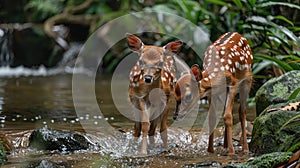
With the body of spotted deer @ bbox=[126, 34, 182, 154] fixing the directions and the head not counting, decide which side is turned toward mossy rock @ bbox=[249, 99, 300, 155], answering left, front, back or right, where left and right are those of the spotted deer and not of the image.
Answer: left

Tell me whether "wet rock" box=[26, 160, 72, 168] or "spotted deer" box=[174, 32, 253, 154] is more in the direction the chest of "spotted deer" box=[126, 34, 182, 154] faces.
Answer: the wet rock

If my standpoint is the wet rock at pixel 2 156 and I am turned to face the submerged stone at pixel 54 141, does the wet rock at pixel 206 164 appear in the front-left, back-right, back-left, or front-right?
front-right

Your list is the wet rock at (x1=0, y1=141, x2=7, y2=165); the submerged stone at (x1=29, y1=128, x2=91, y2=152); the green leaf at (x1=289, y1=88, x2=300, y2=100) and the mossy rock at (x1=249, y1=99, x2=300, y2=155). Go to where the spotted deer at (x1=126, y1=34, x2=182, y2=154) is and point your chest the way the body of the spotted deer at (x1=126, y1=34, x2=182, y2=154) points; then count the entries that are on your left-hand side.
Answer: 2

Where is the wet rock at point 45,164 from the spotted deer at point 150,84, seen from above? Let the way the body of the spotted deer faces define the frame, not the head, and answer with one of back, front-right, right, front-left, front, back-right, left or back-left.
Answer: front-right

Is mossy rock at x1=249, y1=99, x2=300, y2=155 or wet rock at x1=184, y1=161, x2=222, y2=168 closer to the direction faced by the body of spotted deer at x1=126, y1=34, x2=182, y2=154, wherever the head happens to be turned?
the wet rock

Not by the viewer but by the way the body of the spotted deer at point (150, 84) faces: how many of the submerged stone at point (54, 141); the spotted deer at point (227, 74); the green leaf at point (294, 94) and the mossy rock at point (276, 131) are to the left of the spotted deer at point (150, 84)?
3

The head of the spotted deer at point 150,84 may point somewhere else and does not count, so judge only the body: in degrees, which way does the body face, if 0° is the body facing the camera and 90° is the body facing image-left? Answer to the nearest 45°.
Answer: approximately 0°

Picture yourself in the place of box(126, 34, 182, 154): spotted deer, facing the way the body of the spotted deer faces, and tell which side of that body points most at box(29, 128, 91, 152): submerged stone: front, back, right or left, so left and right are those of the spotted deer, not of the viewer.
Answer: right

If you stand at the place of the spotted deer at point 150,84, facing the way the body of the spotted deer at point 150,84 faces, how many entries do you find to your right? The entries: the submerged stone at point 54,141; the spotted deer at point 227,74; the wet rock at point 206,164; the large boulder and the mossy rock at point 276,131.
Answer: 1

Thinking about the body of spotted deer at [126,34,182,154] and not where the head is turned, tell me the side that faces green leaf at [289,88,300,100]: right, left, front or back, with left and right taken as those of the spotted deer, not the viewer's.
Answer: left

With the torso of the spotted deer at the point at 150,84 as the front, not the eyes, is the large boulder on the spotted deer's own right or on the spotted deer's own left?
on the spotted deer's own left

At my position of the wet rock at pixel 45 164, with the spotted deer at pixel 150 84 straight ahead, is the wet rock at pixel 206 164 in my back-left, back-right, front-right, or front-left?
front-right

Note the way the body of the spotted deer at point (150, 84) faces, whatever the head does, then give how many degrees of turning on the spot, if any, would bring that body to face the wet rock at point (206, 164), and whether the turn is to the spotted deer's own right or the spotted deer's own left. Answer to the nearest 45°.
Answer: approximately 45° to the spotted deer's own left

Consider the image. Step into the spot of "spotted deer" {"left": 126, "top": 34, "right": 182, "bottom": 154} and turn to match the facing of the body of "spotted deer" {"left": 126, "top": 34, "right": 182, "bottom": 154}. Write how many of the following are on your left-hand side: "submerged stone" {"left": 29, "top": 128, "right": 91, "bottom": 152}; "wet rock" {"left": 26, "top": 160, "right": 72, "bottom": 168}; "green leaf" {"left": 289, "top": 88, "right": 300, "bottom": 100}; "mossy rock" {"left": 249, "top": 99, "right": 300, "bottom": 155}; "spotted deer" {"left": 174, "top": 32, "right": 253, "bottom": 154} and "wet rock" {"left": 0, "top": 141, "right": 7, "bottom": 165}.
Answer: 3
